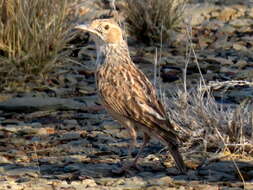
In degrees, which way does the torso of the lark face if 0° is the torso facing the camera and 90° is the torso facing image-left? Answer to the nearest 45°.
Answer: approximately 90°

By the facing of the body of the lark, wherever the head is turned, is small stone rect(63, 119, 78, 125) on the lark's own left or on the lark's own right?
on the lark's own right

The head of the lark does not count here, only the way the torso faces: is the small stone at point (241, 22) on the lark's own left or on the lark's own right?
on the lark's own right

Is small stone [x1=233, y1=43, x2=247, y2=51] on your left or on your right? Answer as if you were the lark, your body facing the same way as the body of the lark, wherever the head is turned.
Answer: on your right

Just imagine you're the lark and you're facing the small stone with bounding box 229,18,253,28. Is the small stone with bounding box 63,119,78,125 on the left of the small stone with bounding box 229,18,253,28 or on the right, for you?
left
